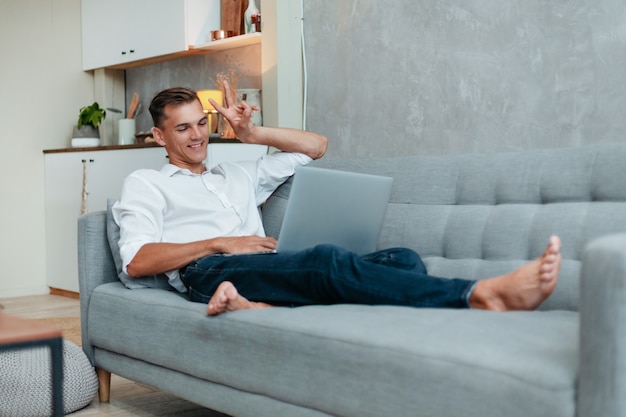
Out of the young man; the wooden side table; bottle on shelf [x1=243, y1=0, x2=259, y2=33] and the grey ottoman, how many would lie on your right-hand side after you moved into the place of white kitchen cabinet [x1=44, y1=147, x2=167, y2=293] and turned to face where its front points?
0

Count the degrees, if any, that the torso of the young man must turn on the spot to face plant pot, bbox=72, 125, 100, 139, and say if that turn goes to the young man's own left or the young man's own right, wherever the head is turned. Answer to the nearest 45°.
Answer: approximately 180°

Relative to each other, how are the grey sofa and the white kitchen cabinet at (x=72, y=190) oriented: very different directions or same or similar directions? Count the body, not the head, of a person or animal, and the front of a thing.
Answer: same or similar directions

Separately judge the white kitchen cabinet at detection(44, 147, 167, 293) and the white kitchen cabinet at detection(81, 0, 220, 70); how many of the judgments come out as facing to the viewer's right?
0

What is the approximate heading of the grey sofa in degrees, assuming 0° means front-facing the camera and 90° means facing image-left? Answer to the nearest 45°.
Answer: approximately 45°

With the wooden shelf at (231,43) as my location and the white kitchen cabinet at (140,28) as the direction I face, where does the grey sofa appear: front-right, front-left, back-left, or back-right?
back-left

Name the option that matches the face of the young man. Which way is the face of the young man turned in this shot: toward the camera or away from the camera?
toward the camera

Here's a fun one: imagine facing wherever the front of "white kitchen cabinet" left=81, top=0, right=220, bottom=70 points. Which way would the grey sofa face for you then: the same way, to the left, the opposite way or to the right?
the same way

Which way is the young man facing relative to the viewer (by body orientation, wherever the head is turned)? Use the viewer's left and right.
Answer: facing the viewer and to the right of the viewer

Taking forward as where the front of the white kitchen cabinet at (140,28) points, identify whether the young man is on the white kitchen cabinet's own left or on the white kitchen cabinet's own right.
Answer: on the white kitchen cabinet's own left

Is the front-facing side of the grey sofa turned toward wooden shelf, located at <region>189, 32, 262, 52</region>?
no

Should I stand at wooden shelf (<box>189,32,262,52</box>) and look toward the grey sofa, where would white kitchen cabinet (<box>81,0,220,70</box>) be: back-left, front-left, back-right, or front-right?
back-right

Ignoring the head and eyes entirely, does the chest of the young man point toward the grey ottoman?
no

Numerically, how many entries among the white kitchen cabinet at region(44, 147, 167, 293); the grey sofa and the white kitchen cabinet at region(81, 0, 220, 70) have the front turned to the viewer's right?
0

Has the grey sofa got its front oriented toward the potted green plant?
no

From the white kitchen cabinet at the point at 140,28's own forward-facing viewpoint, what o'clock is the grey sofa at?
The grey sofa is roughly at 10 o'clock from the white kitchen cabinet.

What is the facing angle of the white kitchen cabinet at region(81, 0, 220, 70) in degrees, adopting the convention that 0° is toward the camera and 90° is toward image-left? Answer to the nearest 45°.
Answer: approximately 45°
